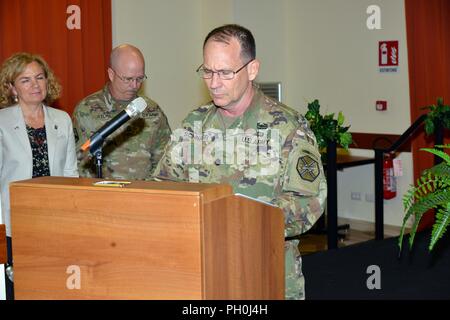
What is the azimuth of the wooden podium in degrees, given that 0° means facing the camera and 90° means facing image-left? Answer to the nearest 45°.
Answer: approximately 45°

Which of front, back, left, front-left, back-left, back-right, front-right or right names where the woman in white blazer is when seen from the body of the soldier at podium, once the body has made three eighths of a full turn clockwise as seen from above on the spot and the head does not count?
front-left

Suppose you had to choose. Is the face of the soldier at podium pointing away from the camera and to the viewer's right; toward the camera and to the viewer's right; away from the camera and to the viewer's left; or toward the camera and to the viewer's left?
toward the camera and to the viewer's left

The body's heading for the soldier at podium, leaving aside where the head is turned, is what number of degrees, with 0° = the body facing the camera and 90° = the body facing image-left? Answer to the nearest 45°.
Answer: approximately 45°

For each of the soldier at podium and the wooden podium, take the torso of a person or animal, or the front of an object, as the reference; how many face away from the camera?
0

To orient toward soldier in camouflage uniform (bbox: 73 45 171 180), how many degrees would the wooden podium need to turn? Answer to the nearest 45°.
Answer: approximately 135° to its right

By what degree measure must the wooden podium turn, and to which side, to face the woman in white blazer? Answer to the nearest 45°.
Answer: approximately 135° to its right
